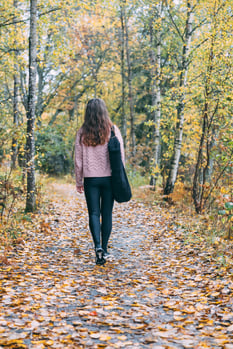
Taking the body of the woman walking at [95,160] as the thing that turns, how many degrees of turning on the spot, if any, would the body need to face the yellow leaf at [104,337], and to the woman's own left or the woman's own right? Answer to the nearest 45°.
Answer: approximately 180°

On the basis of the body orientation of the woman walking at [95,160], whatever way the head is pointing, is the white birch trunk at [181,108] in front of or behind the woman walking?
in front

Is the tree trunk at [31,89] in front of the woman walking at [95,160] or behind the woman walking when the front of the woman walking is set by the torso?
in front

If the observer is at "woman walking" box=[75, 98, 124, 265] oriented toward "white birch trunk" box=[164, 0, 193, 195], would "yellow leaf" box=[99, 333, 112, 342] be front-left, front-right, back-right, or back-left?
back-right

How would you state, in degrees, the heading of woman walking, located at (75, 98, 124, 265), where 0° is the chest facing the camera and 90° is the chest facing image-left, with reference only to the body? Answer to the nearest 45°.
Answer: approximately 180°

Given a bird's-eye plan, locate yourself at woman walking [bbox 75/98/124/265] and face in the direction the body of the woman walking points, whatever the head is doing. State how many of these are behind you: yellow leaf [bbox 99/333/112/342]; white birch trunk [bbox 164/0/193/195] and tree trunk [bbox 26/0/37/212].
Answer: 1

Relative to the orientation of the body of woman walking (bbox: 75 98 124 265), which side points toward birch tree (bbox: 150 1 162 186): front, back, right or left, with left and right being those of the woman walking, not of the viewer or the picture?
front

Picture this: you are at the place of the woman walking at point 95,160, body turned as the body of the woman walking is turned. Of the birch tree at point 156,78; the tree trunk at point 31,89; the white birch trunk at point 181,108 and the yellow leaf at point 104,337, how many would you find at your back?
1
